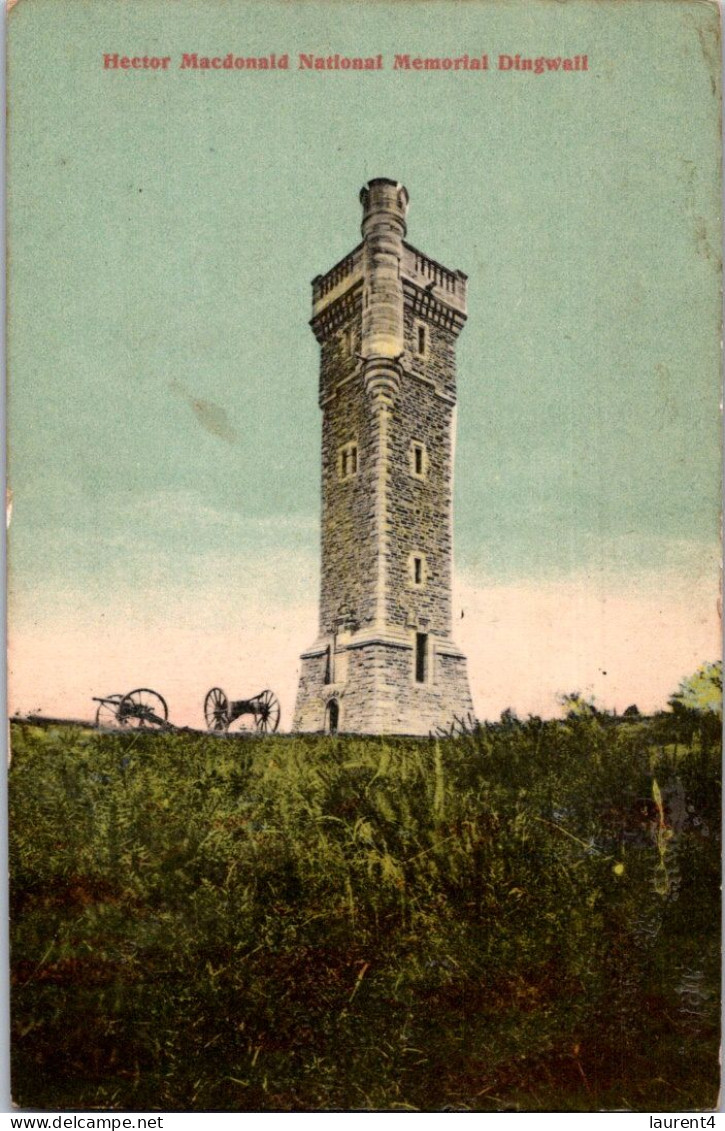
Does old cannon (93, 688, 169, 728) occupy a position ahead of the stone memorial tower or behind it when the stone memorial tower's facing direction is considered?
ahead

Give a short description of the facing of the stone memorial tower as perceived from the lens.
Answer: facing the viewer and to the left of the viewer
